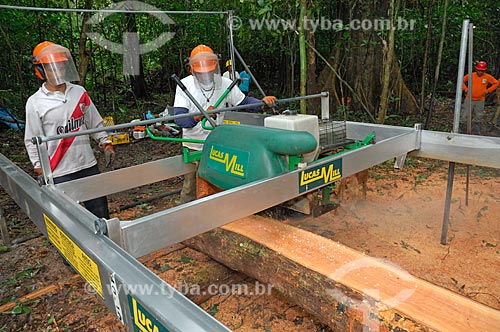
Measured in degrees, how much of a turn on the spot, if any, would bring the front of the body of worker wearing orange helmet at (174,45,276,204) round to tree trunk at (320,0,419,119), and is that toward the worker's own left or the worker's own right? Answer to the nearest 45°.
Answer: approximately 135° to the worker's own left

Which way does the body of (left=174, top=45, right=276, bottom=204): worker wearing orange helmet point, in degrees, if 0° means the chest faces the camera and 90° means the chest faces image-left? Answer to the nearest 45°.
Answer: approximately 0°

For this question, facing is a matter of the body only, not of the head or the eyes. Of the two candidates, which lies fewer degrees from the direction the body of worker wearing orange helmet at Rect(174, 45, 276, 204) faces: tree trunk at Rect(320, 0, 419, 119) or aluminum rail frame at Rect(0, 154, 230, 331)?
the aluminum rail frame

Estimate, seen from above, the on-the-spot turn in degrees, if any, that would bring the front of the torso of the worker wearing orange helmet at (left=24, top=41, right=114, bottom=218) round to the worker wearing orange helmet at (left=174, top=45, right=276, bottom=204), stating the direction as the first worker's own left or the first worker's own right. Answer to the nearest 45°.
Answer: approximately 45° to the first worker's own left

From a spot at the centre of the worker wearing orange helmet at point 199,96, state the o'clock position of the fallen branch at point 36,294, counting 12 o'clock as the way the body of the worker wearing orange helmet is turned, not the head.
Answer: The fallen branch is roughly at 2 o'clock from the worker wearing orange helmet.

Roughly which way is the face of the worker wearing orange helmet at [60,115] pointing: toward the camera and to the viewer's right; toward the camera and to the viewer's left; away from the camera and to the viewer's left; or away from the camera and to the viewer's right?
toward the camera and to the viewer's right

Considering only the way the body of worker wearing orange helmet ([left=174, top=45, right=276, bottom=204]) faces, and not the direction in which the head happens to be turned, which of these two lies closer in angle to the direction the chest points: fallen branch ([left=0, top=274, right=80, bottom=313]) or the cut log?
the cut log
